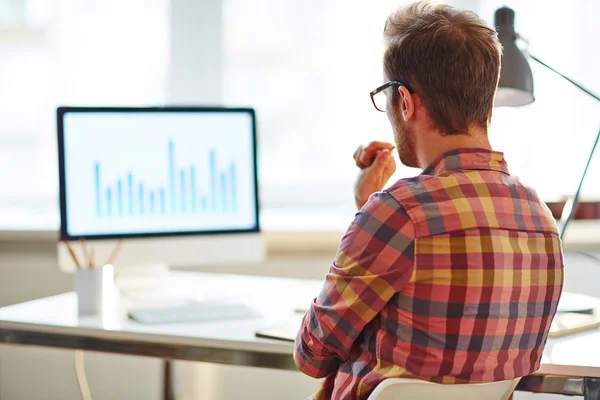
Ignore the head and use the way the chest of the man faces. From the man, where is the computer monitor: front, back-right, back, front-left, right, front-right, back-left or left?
front

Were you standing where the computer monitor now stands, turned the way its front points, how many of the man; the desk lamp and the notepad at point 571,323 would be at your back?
0

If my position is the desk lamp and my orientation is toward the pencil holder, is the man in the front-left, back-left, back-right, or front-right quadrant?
front-left

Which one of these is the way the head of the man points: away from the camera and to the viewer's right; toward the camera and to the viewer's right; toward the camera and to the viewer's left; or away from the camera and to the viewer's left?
away from the camera and to the viewer's left

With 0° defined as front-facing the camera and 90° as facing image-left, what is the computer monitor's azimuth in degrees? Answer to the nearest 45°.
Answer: approximately 315°

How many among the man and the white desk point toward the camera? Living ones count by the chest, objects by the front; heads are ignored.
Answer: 1

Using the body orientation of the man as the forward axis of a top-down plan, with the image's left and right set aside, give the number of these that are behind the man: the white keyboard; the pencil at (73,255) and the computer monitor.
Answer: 0

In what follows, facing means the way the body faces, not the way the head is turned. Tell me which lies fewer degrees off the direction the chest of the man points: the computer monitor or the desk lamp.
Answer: the computer monitor

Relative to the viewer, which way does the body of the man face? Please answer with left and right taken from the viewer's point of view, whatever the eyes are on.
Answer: facing away from the viewer and to the left of the viewer

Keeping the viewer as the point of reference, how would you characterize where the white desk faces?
facing the viewer

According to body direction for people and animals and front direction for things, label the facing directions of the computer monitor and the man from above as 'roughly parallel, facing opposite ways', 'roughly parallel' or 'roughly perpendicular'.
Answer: roughly parallel, facing opposite ways

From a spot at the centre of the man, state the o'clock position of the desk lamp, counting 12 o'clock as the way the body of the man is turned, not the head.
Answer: The desk lamp is roughly at 2 o'clock from the man.
